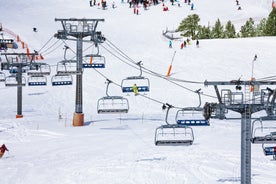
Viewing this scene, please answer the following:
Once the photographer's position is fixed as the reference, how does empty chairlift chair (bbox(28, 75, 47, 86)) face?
facing the viewer

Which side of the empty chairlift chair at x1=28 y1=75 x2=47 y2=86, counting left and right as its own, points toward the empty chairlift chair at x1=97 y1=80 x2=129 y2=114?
front
